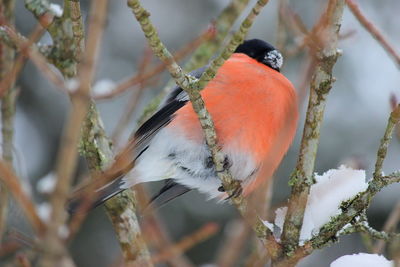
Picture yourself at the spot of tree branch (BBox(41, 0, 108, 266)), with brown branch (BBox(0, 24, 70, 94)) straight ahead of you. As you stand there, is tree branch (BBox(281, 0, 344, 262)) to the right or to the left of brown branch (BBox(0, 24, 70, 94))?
right

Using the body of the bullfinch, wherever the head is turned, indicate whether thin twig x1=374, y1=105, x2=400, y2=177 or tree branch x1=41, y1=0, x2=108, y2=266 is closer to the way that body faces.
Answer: the thin twig

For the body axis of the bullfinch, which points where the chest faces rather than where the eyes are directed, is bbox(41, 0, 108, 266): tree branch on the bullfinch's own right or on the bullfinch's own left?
on the bullfinch's own right

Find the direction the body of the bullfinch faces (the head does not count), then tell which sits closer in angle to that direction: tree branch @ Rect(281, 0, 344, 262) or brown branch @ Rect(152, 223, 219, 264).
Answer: the tree branch

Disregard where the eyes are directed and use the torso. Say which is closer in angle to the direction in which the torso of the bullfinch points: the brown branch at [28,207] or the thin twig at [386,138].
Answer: the thin twig

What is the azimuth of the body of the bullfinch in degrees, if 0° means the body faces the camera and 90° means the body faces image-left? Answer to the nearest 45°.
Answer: approximately 315°

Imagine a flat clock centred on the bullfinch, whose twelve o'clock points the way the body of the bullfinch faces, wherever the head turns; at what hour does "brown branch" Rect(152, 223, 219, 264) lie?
The brown branch is roughly at 2 o'clock from the bullfinch.
